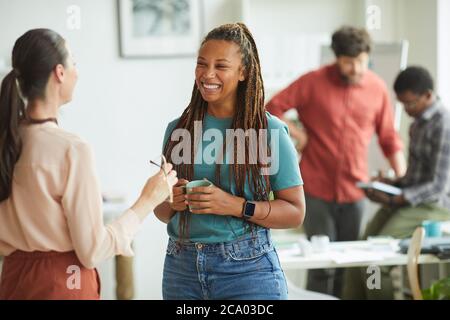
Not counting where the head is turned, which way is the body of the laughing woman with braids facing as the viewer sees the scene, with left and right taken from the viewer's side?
facing the viewer and to the left of the viewer

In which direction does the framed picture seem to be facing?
toward the camera

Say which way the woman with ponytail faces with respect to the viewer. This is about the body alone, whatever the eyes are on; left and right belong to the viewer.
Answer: facing away from the viewer and to the right of the viewer

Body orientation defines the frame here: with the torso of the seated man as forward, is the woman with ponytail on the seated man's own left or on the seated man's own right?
on the seated man's own left

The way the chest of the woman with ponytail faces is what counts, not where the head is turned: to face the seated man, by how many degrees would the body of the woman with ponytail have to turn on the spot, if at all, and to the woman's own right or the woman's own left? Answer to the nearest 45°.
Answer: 0° — they already face them

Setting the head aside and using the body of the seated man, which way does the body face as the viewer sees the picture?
to the viewer's left

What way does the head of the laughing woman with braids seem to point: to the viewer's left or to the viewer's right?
to the viewer's left

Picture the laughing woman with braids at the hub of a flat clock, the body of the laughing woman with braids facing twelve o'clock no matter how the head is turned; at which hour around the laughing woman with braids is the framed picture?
The framed picture is roughly at 4 o'clock from the laughing woman with braids.

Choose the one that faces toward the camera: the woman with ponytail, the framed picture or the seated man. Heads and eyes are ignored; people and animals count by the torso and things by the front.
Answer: the framed picture

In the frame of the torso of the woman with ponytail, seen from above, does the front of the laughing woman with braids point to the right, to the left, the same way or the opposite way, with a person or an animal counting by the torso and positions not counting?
the opposite way

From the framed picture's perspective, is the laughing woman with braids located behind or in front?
in front
